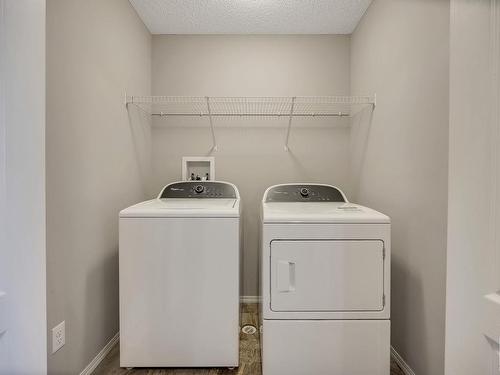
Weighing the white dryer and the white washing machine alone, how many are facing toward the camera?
2

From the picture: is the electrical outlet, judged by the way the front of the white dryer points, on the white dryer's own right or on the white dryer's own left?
on the white dryer's own right

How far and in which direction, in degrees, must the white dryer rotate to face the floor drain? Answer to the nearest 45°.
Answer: approximately 135° to its right

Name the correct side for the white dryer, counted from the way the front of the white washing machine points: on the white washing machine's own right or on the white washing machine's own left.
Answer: on the white washing machine's own left

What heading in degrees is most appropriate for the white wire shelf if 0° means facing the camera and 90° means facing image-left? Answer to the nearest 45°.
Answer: approximately 0°

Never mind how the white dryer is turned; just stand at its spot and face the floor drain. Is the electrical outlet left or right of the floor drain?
left

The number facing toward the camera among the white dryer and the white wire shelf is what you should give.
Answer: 2
